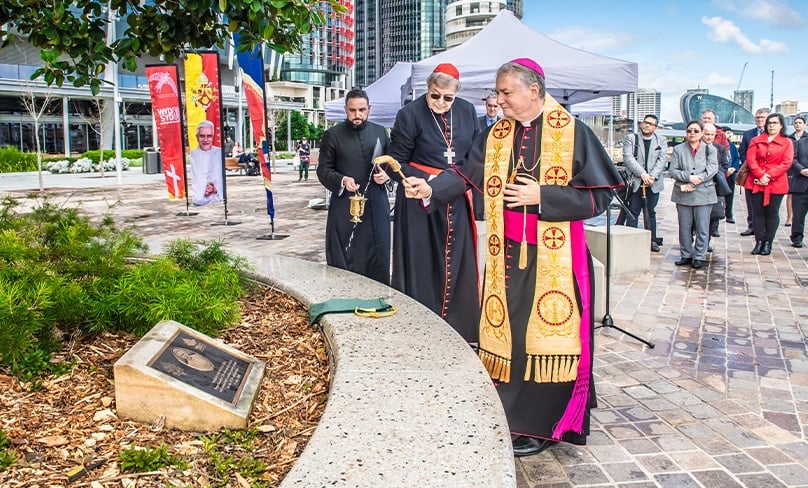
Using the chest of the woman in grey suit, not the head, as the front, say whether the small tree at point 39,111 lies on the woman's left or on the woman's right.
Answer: on the woman's right

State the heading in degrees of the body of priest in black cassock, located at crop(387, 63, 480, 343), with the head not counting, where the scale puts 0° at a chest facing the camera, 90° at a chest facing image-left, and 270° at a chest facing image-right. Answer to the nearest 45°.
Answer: approximately 0°

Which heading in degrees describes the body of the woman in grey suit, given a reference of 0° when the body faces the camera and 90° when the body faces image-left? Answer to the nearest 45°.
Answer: approximately 0°

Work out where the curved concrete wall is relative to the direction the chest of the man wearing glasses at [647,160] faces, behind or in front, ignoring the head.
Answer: in front

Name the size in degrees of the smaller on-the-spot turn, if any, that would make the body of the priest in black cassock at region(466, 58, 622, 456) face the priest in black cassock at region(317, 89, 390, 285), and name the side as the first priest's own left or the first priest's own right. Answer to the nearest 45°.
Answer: approximately 90° to the first priest's own right

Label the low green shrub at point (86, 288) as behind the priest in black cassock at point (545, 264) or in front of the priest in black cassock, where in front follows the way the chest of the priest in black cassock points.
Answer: in front

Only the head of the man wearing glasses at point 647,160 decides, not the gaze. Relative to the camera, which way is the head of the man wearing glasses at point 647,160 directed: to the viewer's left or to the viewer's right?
to the viewer's left

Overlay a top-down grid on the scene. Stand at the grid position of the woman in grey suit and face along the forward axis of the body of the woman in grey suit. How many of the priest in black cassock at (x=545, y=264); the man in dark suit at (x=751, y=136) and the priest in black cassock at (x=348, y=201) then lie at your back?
1

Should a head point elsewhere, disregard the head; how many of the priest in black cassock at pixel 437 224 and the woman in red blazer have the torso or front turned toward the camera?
2
